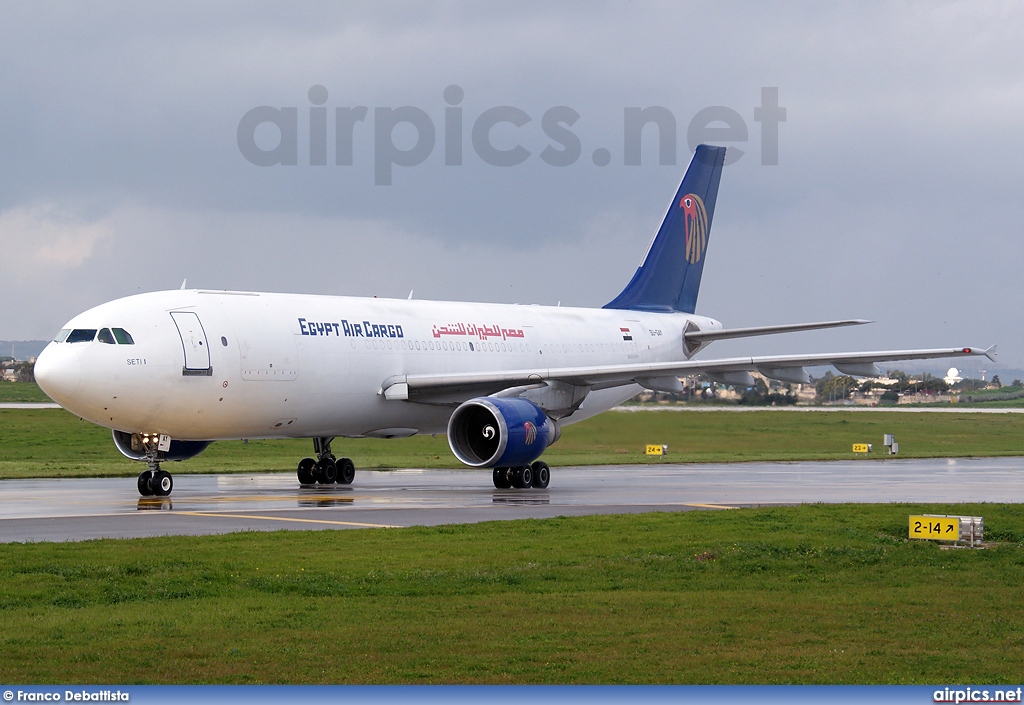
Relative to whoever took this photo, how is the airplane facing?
facing the viewer and to the left of the viewer

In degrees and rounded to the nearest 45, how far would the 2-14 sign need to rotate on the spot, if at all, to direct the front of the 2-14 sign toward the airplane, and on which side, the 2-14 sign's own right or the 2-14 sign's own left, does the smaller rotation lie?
approximately 135° to the 2-14 sign's own right

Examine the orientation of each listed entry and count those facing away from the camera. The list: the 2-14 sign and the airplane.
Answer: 0

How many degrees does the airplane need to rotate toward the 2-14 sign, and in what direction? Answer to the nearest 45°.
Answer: approximately 90° to its left

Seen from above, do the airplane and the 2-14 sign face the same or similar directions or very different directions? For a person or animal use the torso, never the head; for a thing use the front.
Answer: same or similar directions

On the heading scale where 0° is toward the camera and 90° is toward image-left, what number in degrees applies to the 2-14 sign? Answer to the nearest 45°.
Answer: approximately 0°
